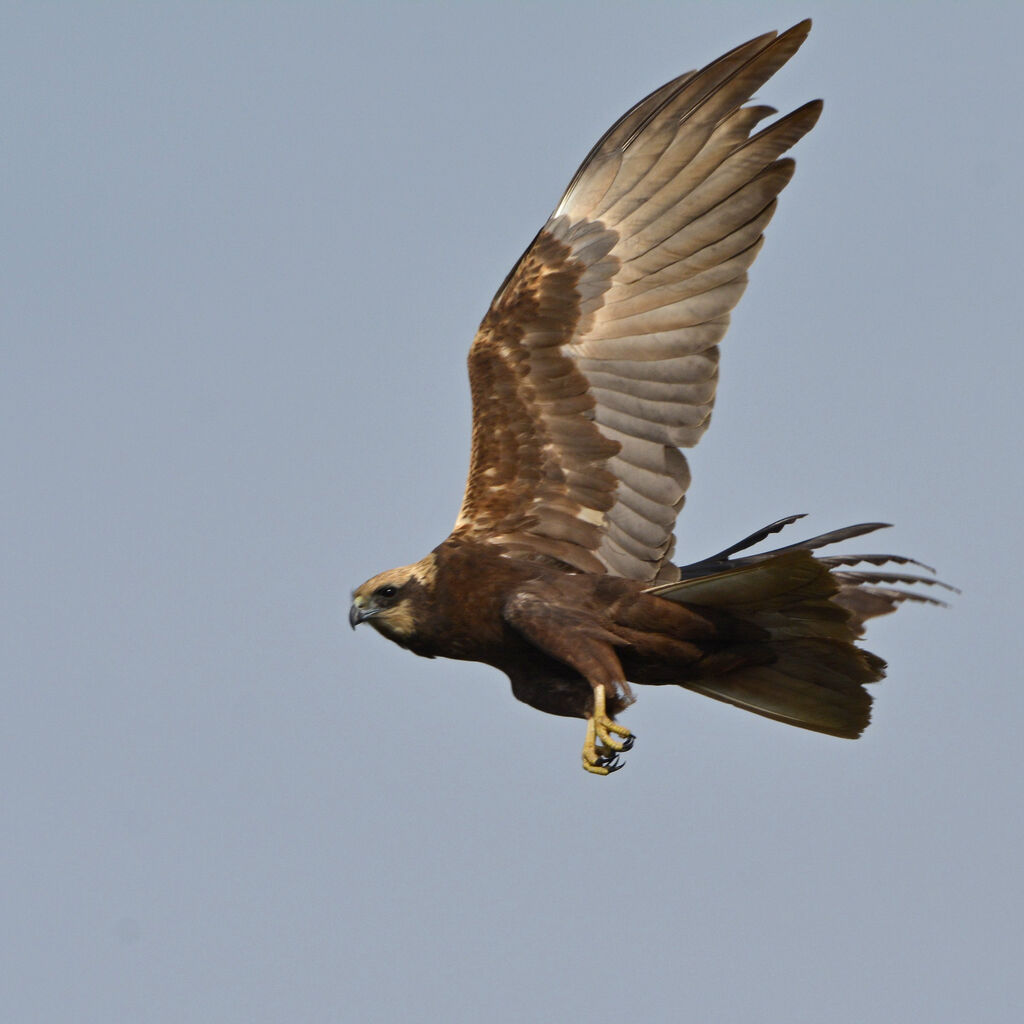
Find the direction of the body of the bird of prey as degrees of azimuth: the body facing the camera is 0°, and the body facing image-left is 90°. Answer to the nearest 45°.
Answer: approximately 90°
